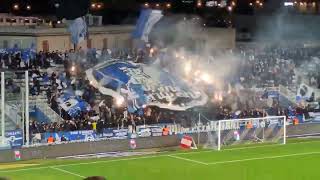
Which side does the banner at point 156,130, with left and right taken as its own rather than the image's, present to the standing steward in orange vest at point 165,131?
left

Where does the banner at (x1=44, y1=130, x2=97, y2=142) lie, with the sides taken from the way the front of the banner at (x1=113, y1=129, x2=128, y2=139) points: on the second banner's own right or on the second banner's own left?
on the second banner's own right

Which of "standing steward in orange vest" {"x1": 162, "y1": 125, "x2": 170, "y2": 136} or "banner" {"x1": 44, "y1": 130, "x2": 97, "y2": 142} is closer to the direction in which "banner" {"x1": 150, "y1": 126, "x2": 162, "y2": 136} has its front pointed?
the banner

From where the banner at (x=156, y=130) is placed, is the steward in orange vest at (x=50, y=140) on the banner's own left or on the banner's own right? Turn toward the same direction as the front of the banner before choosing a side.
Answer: on the banner's own right

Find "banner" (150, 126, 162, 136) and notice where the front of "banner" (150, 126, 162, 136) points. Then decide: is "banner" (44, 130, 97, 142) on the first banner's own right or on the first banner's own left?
on the first banner's own right

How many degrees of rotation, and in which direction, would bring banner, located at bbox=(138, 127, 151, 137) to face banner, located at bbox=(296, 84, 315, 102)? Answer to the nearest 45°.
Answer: approximately 135° to its left

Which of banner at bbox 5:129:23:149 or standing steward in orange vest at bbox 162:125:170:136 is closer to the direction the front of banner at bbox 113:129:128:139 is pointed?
the banner

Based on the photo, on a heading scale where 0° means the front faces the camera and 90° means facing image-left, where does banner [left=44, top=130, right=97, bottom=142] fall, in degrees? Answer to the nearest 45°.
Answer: approximately 0°

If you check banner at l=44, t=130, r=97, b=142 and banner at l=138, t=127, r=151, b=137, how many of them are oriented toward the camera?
2
